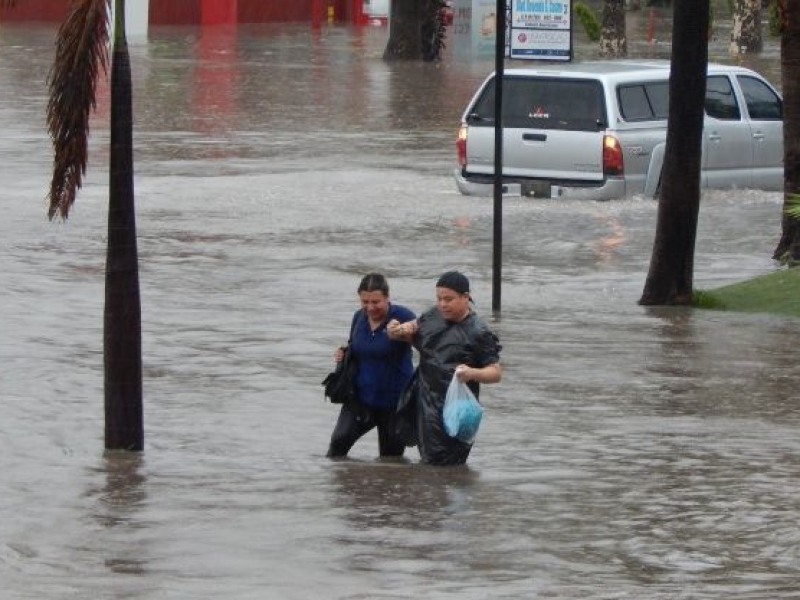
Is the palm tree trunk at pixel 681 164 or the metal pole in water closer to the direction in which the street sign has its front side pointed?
the metal pole in water

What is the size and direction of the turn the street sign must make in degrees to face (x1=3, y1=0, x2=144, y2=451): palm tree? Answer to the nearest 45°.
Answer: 0° — it already faces it

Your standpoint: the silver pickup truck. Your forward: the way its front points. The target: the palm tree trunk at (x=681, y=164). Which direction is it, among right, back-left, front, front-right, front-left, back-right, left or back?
back-right

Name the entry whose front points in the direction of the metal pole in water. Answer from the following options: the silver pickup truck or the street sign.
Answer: the street sign

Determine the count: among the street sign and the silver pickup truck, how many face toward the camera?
1

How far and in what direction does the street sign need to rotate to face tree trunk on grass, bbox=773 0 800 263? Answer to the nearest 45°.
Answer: approximately 90° to its left

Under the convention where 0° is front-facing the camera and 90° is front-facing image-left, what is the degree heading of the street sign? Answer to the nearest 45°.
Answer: approximately 0°

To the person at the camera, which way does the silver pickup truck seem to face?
facing away from the viewer and to the right of the viewer

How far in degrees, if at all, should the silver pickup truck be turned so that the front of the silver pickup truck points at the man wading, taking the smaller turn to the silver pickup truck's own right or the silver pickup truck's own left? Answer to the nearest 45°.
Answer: approximately 135° to the silver pickup truck's own right

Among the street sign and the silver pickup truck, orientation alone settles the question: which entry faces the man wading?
the street sign

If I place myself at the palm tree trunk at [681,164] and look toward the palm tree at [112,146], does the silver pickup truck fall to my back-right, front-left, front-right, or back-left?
back-right
